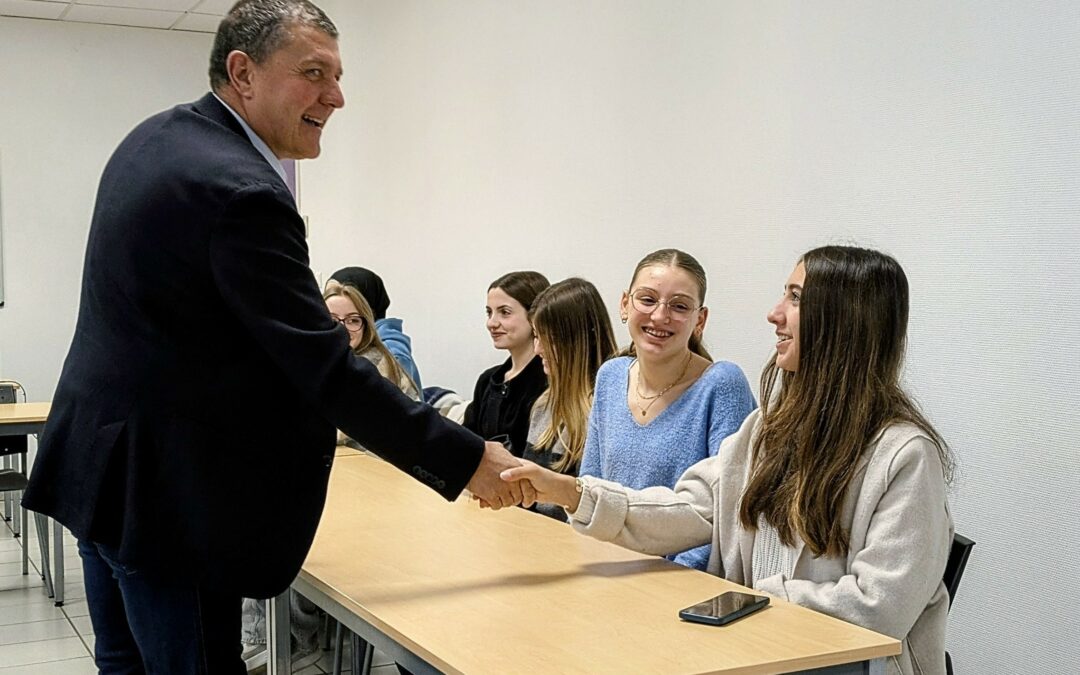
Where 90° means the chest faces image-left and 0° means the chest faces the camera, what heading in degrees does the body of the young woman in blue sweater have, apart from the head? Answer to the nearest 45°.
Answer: approximately 45°

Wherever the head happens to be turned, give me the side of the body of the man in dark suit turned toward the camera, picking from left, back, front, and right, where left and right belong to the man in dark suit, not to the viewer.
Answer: right

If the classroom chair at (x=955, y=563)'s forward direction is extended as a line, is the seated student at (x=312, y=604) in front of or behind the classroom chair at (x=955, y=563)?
in front

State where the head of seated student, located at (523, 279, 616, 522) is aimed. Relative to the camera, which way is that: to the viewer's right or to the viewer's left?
to the viewer's left

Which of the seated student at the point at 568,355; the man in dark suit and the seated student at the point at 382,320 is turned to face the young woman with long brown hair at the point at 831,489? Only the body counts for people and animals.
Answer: the man in dark suit

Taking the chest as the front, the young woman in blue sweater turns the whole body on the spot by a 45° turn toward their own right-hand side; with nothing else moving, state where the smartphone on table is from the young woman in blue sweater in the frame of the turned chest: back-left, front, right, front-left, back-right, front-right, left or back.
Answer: left

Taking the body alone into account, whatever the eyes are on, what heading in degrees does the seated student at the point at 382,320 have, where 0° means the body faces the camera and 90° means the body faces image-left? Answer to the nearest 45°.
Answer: approximately 90°

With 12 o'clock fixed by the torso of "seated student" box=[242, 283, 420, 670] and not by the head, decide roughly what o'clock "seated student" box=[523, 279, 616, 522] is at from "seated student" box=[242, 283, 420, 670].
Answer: "seated student" box=[523, 279, 616, 522] is roughly at 9 o'clock from "seated student" box=[242, 283, 420, 670].

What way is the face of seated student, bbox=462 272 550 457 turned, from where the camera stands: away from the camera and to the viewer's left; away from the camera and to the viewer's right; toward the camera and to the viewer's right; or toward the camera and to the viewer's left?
toward the camera and to the viewer's left

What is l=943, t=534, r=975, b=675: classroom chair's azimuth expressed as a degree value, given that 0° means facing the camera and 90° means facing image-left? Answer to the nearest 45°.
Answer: approximately 90°

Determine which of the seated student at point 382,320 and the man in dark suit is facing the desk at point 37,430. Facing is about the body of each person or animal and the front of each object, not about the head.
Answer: the seated student

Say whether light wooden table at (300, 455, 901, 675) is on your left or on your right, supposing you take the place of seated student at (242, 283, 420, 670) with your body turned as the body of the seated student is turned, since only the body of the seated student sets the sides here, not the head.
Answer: on your left

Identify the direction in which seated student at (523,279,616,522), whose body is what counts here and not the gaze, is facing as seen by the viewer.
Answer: to the viewer's left

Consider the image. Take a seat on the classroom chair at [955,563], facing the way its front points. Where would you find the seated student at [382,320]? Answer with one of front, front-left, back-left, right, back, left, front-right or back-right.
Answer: front-right

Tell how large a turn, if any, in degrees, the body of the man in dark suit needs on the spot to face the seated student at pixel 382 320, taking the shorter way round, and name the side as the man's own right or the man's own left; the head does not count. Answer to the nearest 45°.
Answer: approximately 90° to the man's own left
